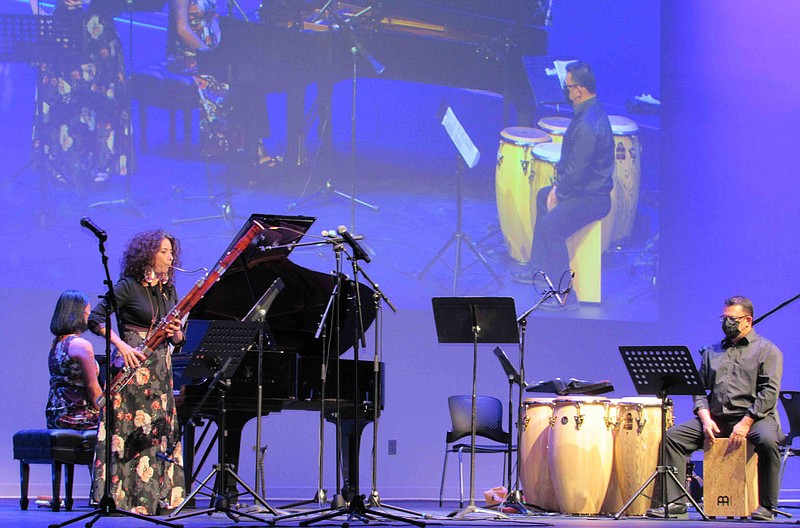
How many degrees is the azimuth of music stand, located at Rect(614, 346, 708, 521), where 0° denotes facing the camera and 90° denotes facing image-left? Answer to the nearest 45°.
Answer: approximately 225°

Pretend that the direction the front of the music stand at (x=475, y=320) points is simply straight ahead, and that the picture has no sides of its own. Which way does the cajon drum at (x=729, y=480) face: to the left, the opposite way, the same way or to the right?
the opposite way

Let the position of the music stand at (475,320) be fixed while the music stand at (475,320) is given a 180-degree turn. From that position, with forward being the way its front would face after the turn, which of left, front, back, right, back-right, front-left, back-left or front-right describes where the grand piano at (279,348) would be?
right

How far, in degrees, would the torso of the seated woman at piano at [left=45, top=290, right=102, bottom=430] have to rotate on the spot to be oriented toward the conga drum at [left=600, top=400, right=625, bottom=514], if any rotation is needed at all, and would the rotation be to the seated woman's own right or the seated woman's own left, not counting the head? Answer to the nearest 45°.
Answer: approximately 45° to the seated woman's own right

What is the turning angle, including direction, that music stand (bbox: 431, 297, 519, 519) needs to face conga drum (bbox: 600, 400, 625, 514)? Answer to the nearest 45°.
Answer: approximately 45° to its right

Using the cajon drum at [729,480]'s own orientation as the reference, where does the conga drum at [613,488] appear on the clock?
The conga drum is roughly at 3 o'clock from the cajon drum.

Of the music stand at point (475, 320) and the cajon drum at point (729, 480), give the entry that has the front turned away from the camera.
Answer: the music stand

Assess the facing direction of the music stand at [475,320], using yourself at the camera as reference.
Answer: facing away from the viewer

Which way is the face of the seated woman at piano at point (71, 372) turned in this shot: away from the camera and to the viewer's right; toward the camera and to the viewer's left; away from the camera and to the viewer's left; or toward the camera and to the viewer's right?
away from the camera and to the viewer's right

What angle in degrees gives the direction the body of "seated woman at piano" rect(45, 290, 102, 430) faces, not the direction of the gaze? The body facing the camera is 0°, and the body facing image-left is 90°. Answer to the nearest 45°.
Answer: approximately 225°
